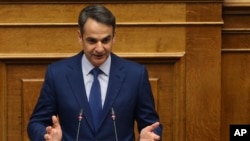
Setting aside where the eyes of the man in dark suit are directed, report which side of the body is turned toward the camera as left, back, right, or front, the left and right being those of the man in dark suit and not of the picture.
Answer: front
